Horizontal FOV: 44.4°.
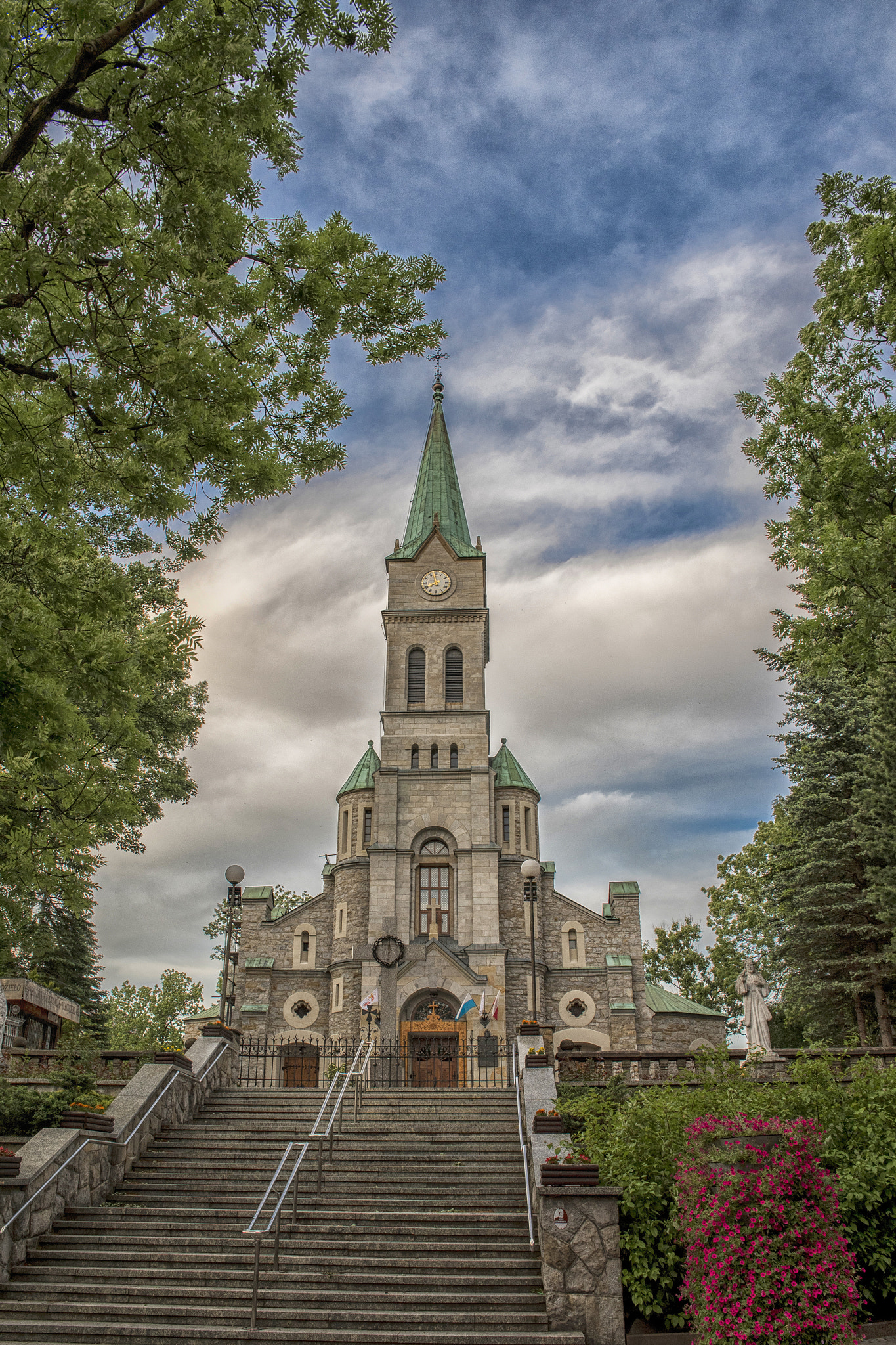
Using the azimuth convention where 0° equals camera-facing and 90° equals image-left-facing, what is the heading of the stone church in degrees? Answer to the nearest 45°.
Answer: approximately 0°

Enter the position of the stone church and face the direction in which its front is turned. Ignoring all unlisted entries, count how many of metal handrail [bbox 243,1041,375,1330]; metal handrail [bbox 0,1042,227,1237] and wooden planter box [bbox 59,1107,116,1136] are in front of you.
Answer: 3

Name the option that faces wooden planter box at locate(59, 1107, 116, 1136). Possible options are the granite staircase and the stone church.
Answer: the stone church

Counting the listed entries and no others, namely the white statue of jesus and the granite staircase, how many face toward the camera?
2

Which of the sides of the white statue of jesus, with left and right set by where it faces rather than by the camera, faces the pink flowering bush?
front

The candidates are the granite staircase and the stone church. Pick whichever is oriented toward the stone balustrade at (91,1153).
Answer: the stone church

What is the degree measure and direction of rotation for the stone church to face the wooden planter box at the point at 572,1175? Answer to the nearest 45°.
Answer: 0° — it already faces it

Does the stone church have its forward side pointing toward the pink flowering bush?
yes

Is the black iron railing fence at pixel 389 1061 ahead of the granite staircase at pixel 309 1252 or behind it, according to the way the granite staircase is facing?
behind

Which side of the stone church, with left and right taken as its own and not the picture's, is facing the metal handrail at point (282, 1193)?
front

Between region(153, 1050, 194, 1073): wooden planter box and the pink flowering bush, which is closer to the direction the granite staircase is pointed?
the pink flowering bush

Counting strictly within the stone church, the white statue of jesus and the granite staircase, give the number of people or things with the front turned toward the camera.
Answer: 3
